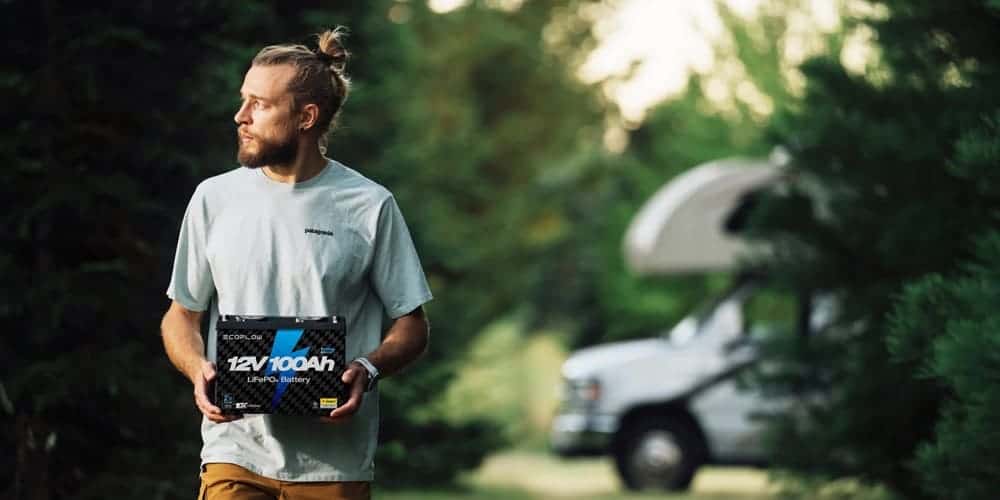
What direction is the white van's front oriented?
to the viewer's left

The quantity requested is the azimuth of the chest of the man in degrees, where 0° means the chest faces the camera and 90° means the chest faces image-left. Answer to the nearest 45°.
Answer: approximately 0°

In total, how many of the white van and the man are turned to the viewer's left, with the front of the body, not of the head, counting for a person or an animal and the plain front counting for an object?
1

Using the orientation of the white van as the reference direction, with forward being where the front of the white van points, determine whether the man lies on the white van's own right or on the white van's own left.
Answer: on the white van's own left

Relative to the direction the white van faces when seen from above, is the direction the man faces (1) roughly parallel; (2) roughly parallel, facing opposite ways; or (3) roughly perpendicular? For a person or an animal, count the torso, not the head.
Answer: roughly perpendicular

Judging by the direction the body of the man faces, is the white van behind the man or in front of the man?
behind

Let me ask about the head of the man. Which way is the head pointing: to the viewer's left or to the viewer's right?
to the viewer's left
